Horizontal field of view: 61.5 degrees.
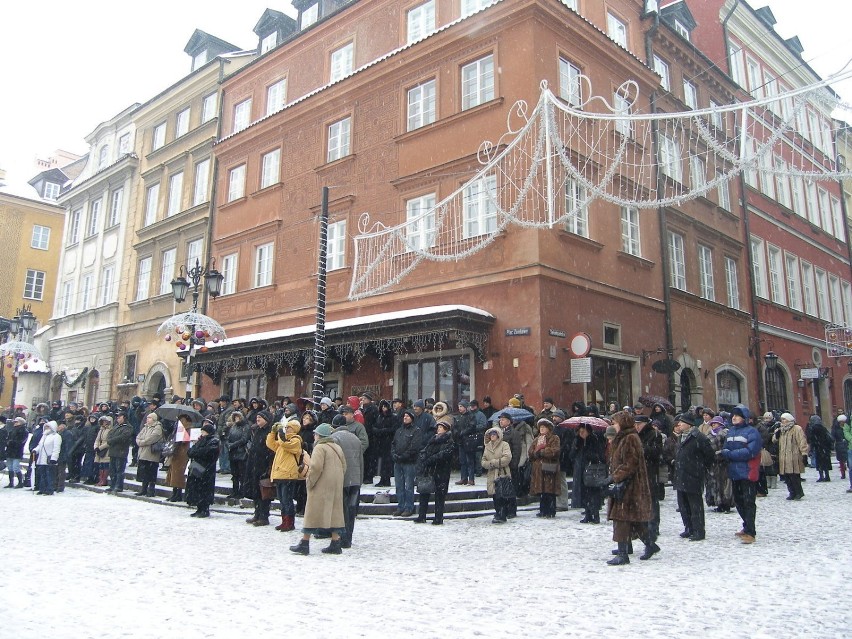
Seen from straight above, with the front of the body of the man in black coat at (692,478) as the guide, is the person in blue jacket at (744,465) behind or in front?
behind

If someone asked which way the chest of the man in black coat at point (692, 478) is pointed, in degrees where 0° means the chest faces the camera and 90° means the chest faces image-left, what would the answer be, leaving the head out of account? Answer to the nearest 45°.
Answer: approximately 45°

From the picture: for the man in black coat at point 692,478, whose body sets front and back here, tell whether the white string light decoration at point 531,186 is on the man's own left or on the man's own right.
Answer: on the man's own right
